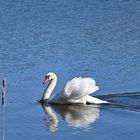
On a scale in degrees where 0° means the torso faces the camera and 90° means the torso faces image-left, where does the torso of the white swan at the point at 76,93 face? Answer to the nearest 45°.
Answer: approximately 90°
